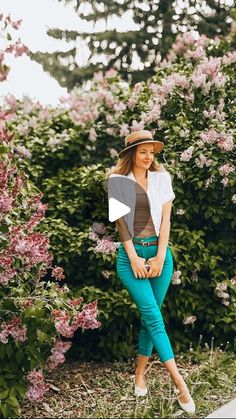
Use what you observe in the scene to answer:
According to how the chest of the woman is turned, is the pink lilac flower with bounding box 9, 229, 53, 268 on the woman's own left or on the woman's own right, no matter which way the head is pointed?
on the woman's own right

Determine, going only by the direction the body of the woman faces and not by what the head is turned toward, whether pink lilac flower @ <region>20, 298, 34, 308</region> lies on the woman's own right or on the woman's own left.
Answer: on the woman's own right

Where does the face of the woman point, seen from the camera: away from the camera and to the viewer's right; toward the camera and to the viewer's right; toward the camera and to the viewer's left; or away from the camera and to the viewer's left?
toward the camera and to the viewer's right

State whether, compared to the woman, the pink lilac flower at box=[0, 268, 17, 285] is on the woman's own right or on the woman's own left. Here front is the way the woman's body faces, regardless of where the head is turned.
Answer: on the woman's own right

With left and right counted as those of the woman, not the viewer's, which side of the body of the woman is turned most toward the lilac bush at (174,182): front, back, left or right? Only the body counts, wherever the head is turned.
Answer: back

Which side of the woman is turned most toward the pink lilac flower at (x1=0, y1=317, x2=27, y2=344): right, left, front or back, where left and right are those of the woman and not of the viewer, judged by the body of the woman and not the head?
right

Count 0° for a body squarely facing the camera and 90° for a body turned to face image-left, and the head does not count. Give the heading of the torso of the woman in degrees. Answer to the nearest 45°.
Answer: approximately 0°
